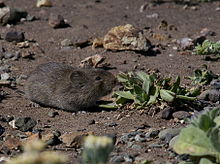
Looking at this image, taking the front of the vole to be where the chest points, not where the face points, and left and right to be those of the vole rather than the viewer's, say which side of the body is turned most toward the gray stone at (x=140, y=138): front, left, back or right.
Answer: right

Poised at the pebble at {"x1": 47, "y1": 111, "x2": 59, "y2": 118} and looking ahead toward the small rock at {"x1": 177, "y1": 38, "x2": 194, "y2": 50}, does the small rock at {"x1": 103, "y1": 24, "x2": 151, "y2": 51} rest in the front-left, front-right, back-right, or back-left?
front-left

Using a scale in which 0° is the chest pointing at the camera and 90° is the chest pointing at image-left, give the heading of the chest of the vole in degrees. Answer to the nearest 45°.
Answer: approximately 270°

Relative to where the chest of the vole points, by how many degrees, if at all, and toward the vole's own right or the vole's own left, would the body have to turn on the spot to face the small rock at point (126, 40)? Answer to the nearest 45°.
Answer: approximately 45° to the vole's own left

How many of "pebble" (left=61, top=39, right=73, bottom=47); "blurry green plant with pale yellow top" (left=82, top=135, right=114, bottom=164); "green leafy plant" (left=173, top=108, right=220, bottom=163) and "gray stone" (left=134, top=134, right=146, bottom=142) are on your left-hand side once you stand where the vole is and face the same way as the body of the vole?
1

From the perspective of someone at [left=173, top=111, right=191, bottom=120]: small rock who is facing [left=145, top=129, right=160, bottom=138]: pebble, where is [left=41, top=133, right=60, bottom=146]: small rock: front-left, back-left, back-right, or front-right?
front-right

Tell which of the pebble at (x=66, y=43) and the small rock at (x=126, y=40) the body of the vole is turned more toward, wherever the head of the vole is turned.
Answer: the small rock

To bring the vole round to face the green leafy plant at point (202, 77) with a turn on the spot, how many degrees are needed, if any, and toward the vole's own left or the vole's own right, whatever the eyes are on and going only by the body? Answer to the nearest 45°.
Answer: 0° — it already faces it

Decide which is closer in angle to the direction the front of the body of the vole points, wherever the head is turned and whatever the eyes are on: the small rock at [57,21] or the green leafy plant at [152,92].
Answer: the green leafy plant

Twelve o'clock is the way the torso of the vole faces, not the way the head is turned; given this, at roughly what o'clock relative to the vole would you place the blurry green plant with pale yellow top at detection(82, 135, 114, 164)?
The blurry green plant with pale yellow top is roughly at 3 o'clock from the vole.

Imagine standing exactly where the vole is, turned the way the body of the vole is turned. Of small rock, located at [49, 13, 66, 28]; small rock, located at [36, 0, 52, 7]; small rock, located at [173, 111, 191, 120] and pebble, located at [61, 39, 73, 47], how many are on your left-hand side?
3

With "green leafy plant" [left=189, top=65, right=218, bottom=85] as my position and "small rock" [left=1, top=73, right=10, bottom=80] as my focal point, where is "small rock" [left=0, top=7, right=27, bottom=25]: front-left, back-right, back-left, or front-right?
front-right

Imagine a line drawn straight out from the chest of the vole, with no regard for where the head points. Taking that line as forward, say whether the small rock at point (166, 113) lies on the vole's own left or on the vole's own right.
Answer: on the vole's own right
